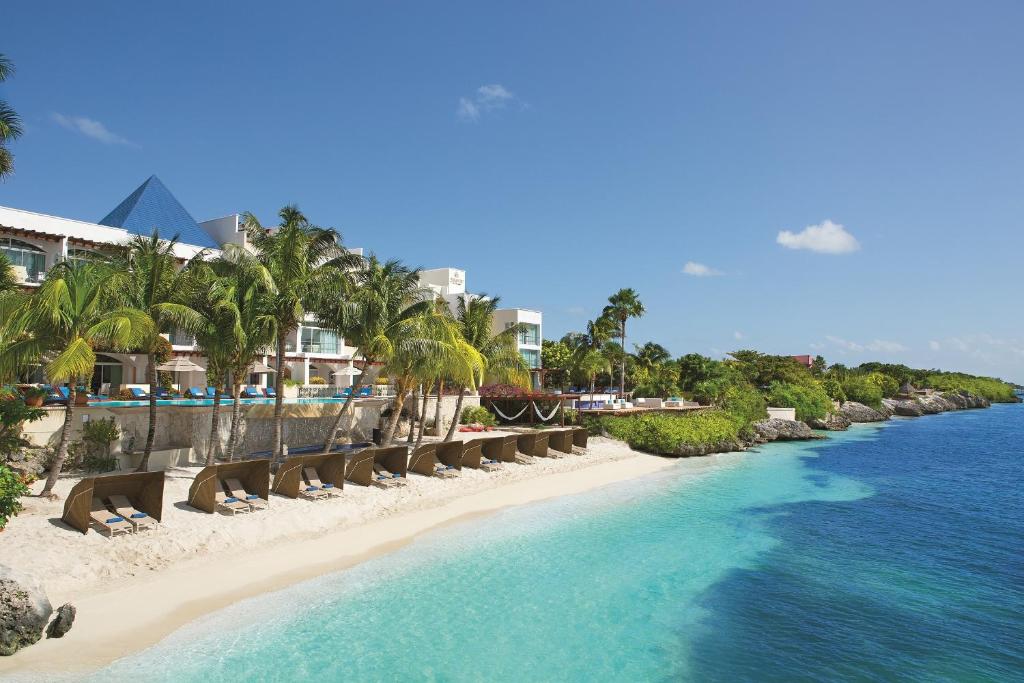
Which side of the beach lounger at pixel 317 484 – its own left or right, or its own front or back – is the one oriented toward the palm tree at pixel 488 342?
left

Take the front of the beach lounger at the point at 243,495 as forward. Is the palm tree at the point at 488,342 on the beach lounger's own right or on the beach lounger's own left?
on the beach lounger's own left

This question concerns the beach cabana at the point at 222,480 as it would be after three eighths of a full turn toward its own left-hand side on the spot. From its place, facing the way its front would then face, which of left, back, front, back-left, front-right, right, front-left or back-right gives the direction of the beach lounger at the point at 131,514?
back-left

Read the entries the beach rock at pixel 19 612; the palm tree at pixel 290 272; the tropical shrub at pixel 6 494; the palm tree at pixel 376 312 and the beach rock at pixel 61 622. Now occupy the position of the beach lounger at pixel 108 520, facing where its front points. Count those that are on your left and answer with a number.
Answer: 2

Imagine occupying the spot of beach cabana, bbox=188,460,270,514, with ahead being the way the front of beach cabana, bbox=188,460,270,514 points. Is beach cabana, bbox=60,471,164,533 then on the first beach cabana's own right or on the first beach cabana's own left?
on the first beach cabana's own right

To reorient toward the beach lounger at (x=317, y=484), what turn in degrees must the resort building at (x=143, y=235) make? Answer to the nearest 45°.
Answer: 0° — it already faces it

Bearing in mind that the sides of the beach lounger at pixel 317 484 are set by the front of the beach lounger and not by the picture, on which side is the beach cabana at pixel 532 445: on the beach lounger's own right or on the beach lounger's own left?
on the beach lounger's own left

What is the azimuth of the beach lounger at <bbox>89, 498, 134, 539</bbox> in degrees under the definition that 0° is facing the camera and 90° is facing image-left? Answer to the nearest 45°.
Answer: approximately 315°

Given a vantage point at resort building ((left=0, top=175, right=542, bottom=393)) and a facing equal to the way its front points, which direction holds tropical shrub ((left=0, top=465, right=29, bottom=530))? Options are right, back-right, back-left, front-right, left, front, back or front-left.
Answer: front-right
